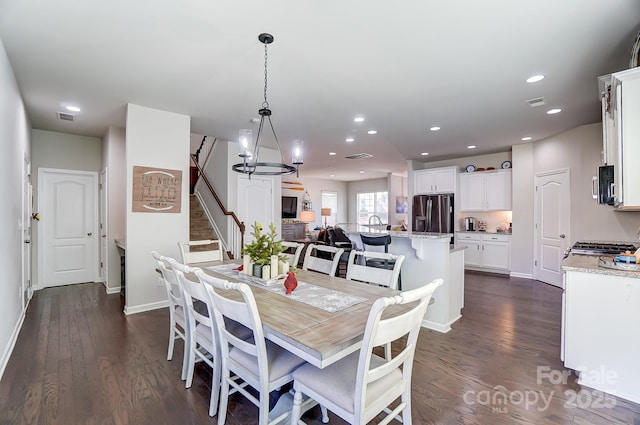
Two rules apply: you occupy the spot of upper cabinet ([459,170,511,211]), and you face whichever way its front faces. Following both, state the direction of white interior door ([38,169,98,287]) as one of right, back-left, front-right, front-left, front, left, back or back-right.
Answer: front-right

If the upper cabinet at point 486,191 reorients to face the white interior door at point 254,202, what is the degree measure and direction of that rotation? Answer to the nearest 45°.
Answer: approximately 45° to its right

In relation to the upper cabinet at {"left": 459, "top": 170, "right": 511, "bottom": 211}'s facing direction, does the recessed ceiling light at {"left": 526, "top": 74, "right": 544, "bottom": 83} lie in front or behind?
in front

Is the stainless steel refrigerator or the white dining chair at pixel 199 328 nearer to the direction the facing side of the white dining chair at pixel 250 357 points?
the stainless steel refrigerator

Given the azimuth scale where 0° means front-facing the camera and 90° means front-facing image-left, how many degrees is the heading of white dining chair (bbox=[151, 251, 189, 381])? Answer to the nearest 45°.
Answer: approximately 225°

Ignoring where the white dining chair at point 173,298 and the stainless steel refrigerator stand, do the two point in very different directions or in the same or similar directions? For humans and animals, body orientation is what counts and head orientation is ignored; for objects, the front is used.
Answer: very different directions

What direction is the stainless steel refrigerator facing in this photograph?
toward the camera

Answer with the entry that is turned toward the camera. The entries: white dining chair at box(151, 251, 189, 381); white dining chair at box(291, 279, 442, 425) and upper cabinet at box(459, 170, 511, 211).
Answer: the upper cabinet

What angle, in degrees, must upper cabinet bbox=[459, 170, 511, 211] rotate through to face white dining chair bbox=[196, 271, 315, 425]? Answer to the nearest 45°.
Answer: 0° — it already faces it

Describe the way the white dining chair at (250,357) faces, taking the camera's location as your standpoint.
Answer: facing away from the viewer and to the right of the viewer

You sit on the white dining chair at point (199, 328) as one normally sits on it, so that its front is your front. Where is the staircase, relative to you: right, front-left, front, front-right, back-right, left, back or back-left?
front-left

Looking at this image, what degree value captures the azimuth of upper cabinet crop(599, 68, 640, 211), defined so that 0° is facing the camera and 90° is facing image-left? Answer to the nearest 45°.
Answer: approximately 90°

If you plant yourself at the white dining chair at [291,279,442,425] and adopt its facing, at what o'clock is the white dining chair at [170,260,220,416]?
the white dining chair at [170,260,220,416] is roughly at 11 o'clock from the white dining chair at [291,279,442,425].
